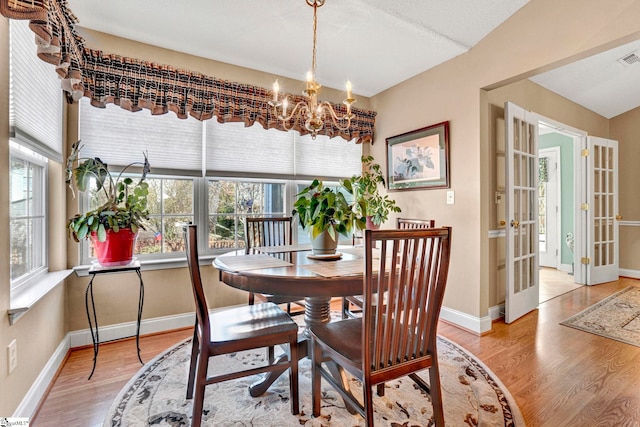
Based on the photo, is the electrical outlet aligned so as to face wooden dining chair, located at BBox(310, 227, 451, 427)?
yes

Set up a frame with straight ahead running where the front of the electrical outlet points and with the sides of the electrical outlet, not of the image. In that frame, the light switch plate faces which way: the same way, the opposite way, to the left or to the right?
the opposite way

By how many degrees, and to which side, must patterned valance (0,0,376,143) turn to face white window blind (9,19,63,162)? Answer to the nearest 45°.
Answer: approximately 45° to its right

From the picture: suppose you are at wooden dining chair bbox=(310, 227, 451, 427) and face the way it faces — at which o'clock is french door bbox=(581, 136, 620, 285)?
The french door is roughly at 3 o'clock from the wooden dining chair.

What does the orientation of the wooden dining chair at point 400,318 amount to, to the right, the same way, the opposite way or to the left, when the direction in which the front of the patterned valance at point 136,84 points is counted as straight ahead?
the opposite way

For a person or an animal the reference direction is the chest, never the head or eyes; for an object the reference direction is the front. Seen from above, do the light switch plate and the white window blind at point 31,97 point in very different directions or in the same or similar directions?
very different directions

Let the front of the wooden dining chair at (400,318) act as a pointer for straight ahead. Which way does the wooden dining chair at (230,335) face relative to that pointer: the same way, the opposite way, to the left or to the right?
to the right

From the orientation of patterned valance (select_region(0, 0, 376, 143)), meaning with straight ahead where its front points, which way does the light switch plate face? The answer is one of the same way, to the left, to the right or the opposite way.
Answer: to the right

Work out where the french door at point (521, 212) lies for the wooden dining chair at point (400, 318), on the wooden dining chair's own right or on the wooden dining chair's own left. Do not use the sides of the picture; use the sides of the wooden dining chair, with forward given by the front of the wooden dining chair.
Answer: on the wooden dining chair's own right

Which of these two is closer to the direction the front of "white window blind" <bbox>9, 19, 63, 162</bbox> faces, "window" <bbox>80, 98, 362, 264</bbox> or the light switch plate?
the light switch plate

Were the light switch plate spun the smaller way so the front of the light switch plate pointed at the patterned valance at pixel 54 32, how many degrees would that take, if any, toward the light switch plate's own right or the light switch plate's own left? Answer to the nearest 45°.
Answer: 0° — it already faces it

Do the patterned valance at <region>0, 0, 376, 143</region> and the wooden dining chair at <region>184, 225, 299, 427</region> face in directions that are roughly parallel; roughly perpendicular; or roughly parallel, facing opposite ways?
roughly perpendicular

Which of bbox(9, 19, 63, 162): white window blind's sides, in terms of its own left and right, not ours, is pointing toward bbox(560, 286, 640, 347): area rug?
front

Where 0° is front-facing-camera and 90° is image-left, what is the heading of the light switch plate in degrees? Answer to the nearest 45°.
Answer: approximately 45°

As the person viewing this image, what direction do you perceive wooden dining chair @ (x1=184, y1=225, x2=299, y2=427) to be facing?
facing to the right of the viewer
